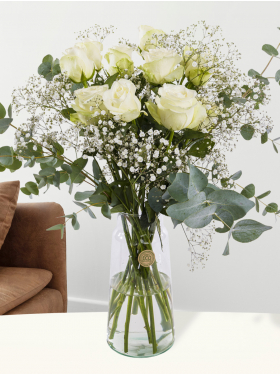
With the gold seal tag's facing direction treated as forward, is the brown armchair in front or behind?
behind

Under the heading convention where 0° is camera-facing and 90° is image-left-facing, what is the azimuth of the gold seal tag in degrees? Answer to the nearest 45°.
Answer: approximately 0°
